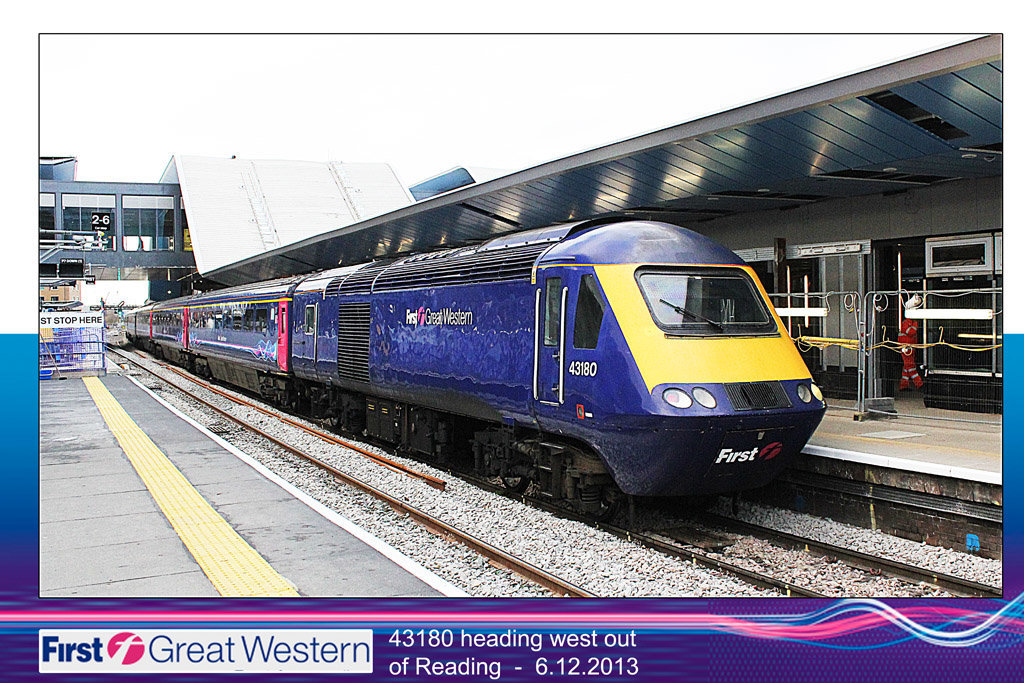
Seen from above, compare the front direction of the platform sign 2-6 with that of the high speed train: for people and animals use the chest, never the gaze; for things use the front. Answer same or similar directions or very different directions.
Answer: same or similar directions

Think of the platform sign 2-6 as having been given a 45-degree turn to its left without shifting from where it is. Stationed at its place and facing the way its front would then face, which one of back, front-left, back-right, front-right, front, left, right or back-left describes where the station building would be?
front

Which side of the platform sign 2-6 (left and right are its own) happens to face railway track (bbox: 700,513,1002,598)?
front

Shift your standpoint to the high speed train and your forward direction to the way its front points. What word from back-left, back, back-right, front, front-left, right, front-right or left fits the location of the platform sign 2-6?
back

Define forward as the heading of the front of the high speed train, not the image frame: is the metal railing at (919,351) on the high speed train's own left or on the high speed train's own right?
on the high speed train's own left

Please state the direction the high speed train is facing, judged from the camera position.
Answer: facing the viewer and to the right of the viewer

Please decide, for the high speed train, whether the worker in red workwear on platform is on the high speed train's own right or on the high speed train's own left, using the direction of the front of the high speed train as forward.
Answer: on the high speed train's own left

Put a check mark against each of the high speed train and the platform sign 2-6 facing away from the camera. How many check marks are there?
0

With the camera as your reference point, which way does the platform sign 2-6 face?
facing the viewer
